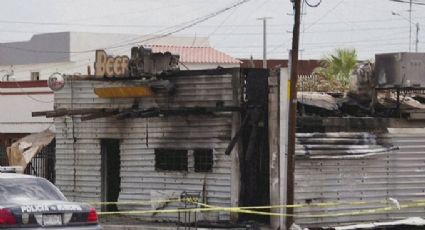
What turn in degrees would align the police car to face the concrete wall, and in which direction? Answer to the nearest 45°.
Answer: approximately 45° to its right

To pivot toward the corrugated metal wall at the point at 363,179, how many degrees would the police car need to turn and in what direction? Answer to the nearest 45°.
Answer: approximately 90° to its right

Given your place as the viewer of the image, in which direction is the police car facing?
facing away from the viewer and to the left of the viewer

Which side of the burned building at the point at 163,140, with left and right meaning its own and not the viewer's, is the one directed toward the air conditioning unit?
left

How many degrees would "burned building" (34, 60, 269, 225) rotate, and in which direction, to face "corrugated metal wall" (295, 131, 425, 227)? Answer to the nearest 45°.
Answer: approximately 90° to its left

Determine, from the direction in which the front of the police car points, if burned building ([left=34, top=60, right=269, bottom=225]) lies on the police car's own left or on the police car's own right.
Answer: on the police car's own right

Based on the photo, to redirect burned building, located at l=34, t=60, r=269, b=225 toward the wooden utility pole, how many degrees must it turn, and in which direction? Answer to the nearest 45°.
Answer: approximately 45° to its left

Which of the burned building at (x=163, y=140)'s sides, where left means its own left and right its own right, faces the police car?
front

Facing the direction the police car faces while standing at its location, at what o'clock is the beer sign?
The beer sign is roughly at 2 o'clock from the police car.

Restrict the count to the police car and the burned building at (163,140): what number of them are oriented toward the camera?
1

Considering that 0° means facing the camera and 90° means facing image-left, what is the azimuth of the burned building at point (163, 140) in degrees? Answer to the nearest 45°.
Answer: approximately 0°
